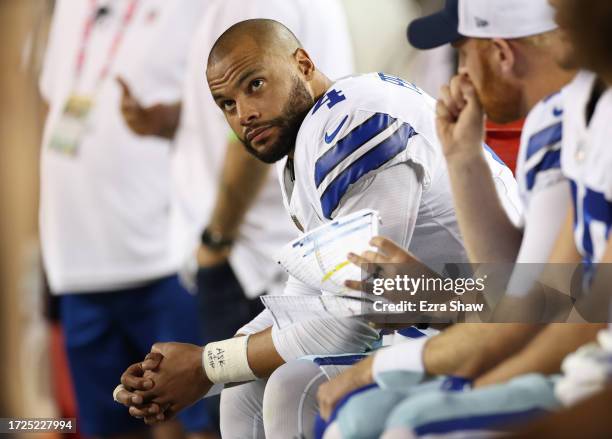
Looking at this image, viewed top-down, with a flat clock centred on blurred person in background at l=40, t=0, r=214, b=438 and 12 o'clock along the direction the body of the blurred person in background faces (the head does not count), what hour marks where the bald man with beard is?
The bald man with beard is roughly at 10 o'clock from the blurred person in background.

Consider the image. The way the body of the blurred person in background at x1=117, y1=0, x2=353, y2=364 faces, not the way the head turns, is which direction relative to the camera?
to the viewer's left

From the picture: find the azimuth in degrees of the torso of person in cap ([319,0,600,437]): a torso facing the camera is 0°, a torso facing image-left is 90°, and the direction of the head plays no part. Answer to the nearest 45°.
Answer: approximately 90°

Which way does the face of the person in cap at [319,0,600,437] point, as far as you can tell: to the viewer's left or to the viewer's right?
to the viewer's left

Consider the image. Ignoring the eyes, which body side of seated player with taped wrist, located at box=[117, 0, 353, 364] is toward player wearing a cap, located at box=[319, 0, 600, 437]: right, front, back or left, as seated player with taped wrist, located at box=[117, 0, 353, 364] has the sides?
left

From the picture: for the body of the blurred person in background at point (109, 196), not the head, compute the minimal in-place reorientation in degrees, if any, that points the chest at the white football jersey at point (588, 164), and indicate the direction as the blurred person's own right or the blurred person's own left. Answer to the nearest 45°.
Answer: approximately 45° to the blurred person's own left

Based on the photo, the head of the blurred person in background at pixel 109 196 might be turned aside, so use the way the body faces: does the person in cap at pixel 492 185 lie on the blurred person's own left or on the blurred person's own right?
on the blurred person's own left

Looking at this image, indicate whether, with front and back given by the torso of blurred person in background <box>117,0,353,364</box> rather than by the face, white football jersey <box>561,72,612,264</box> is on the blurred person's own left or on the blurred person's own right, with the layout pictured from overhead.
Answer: on the blurred person's own left
